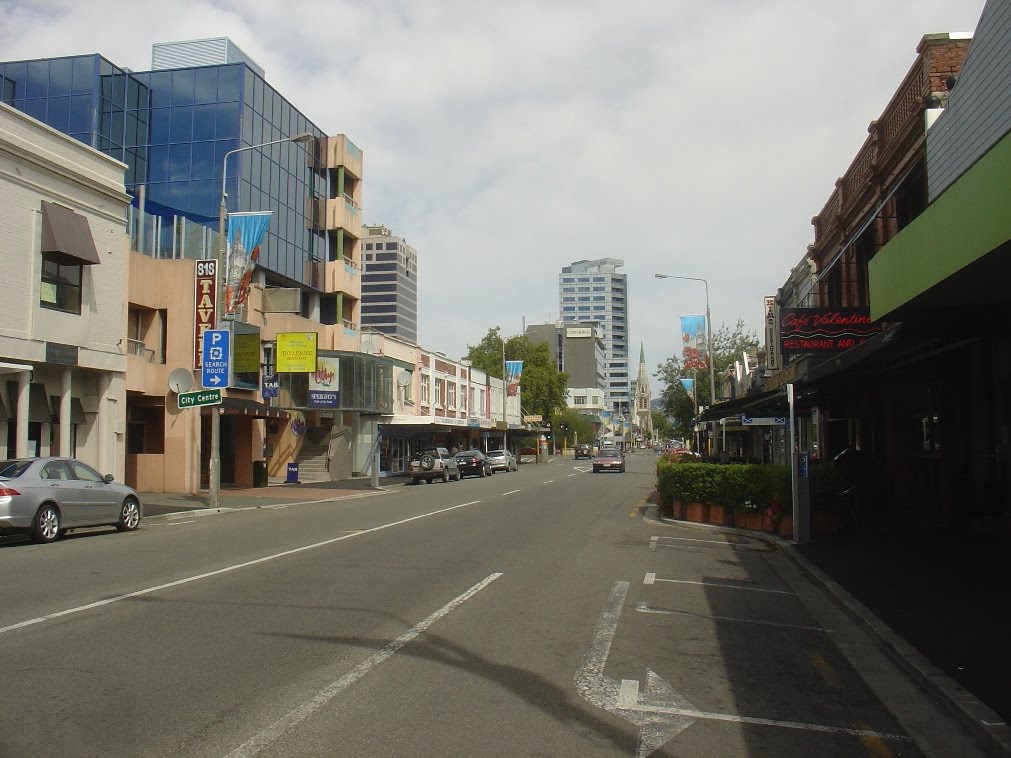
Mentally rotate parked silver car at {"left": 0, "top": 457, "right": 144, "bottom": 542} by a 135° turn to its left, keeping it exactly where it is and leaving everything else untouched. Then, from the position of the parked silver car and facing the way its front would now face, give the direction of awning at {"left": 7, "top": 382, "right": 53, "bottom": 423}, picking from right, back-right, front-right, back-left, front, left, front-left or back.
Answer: right

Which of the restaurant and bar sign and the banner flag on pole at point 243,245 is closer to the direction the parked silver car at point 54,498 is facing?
the banner flag on pole

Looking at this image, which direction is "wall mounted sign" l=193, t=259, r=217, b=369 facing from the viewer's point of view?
toward the camera

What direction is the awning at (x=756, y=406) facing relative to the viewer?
to the viewer's left

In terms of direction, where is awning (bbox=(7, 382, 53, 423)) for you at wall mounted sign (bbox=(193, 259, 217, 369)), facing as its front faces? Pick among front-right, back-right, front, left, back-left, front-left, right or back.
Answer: front-right

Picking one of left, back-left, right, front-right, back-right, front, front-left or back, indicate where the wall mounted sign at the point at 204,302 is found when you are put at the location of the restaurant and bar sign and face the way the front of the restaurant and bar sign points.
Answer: right

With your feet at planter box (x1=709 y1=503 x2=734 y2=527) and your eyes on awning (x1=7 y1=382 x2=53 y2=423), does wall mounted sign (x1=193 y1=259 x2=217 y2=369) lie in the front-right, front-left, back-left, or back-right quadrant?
front-right

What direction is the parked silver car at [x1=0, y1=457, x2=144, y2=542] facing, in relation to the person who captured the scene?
facing away from the viewer and to the right of the viewer

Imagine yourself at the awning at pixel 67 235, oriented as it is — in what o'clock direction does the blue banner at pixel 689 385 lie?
The blue banner is roughly at 10 o'clock from the awning.

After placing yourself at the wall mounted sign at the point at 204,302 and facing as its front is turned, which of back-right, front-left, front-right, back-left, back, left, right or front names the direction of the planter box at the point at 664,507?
front-left

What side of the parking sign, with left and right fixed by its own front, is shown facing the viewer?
front

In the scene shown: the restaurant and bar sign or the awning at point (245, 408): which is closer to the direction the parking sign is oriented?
the restaurant and bar sign

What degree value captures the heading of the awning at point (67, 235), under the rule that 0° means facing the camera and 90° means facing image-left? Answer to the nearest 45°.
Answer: approximately 315°

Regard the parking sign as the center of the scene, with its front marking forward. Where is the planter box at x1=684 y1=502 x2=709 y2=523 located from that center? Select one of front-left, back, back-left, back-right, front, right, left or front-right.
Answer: front-left

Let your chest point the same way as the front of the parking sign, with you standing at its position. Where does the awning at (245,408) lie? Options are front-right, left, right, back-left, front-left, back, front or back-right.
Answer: back
